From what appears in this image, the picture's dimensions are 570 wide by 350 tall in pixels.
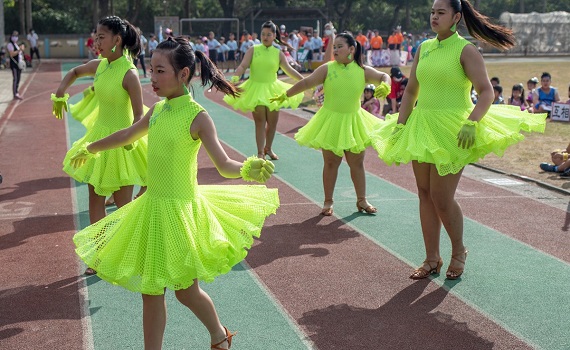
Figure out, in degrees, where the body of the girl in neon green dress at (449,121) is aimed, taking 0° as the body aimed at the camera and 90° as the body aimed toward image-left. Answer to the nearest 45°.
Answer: approximately 45°

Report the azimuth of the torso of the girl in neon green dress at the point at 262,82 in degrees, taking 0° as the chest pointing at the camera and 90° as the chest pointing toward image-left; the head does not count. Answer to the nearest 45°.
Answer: approximately 0°

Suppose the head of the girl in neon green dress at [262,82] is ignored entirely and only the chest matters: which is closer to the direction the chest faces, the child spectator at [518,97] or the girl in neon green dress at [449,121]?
the girl in neon green dress

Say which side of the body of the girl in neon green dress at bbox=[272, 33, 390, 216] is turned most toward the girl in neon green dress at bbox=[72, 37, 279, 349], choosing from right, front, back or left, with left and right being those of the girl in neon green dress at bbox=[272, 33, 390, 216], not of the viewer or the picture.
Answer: front

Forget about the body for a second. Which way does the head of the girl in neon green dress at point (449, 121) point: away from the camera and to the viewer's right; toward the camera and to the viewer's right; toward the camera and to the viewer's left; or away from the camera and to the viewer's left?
toward the camera and to the viewer's left

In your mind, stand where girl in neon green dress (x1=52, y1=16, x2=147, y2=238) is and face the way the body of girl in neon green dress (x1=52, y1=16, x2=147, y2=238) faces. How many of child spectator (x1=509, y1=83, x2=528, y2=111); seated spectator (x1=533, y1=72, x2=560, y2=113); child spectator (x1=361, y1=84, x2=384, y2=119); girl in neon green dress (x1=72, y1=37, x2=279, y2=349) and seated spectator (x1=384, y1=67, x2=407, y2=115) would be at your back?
4

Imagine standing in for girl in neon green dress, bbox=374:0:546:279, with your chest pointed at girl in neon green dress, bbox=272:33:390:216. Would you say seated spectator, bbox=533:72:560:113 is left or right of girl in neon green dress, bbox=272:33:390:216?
right

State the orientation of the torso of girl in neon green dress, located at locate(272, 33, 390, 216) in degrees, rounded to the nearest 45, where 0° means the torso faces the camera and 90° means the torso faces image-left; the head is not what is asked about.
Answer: approximately 0°

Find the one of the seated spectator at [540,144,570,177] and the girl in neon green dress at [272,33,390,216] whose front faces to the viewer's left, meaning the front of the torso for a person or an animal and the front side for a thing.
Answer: the seated spectator

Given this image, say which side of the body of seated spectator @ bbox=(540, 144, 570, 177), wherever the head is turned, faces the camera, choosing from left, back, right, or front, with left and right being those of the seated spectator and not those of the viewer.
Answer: left

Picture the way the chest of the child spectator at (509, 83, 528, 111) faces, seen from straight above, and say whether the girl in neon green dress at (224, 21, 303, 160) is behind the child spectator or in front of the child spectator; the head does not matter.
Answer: in front

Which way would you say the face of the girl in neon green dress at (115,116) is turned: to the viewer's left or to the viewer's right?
to the viewer's left
